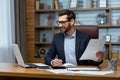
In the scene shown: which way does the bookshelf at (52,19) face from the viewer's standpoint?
toward the camera

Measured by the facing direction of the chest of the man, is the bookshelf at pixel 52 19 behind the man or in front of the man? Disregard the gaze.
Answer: behind

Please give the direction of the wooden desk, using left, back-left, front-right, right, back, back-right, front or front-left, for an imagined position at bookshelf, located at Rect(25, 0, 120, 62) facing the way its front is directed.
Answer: front

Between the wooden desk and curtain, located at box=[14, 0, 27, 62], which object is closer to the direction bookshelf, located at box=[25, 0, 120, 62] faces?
the wooden desk

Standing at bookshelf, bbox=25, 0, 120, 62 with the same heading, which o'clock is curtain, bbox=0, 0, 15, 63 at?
The curtain is roughly at 2 o'clock from the bookshelf.

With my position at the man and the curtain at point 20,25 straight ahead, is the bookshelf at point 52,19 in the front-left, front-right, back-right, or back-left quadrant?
front-right

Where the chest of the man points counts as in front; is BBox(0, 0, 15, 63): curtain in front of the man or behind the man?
behind

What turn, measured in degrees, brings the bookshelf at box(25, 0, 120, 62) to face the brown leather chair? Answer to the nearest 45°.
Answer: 0° — it already faces it

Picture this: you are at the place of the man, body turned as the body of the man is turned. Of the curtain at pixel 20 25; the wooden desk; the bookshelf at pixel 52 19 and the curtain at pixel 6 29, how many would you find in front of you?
1

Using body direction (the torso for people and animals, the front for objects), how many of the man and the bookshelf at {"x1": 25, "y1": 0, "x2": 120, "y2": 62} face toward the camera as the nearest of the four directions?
2

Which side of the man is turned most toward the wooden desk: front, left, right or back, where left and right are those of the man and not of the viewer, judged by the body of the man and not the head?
front

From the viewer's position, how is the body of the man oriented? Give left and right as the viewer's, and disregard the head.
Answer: facing the viewer

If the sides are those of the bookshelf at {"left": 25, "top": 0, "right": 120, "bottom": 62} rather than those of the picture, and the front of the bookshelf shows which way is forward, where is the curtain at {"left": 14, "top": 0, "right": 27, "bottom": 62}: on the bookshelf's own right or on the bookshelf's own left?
on the bookshelf's own right

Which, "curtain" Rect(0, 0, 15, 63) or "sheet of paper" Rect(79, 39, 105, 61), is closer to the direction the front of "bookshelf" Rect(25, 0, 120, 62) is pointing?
the sheet of paper
